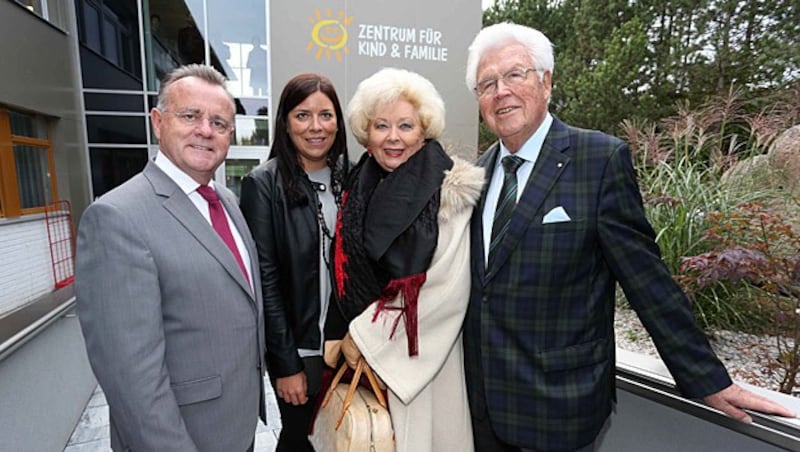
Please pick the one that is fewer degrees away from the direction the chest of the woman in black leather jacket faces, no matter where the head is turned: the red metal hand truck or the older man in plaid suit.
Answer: the older man in plaid suit

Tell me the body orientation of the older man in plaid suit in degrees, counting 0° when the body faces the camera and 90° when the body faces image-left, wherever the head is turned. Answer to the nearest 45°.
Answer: approximately 45°

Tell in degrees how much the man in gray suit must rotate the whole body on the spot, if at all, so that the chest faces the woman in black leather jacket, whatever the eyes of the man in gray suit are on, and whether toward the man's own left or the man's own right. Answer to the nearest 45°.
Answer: approximately 90° to the man's own left

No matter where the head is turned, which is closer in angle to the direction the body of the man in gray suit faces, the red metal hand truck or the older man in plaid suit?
the older man in plaid suit

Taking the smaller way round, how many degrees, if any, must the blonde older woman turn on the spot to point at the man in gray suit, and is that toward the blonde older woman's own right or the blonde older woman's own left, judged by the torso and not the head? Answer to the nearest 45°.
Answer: approximately 45° to the blonde older woman's own right

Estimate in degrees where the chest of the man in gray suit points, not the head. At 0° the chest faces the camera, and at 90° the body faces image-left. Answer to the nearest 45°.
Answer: approximately 315°
